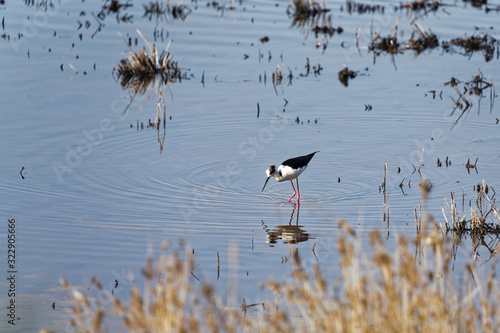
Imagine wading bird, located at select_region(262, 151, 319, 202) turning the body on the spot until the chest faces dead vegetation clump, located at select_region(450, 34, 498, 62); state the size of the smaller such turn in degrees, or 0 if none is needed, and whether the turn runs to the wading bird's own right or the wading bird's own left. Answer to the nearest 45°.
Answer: approximately 135° to the wading bird's own right

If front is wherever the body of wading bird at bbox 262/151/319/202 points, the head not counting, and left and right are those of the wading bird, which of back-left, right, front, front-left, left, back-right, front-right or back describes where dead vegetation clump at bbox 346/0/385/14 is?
right

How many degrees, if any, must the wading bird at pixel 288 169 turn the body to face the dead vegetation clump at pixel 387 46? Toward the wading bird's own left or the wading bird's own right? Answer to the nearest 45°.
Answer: approximately 90° to the wading bird's own right

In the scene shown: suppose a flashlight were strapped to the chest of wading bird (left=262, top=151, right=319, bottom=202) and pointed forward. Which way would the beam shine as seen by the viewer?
to the viewer's left

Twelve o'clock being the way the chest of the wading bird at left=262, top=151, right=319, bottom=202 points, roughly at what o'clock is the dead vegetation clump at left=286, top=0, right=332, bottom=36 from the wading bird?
The dead vegetation clump is roughly at 3 o'clock from the wading bird.

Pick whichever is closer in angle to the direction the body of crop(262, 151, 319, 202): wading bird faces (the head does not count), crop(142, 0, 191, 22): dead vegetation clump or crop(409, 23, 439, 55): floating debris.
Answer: the dead vegetation clump

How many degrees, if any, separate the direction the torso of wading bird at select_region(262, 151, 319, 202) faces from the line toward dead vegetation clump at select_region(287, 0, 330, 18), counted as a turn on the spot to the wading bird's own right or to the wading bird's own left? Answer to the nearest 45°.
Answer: approximately 90° to the wading bird's own right

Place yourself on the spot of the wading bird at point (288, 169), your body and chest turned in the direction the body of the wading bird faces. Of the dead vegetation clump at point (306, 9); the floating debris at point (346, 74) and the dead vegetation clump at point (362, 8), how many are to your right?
3

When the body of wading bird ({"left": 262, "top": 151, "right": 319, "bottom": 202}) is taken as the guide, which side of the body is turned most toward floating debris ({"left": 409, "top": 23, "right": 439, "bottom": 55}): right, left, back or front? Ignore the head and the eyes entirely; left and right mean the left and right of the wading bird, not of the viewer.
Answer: right

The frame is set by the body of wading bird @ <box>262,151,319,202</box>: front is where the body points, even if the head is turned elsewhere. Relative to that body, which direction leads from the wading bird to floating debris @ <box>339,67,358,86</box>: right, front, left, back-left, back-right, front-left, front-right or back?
right
